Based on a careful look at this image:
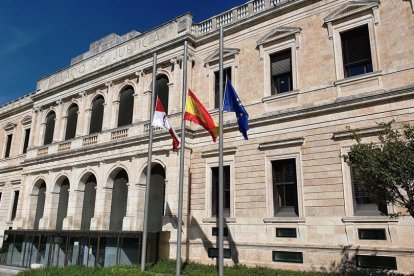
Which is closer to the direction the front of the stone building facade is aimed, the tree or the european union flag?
the european union flag

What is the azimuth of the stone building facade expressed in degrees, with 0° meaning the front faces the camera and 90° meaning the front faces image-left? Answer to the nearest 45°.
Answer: approximately 45°

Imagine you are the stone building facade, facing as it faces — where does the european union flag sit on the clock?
The european union flag is roughly at 11 o'clock from the stone building facade.

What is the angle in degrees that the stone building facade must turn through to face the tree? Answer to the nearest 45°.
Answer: approximately 45° to its left
